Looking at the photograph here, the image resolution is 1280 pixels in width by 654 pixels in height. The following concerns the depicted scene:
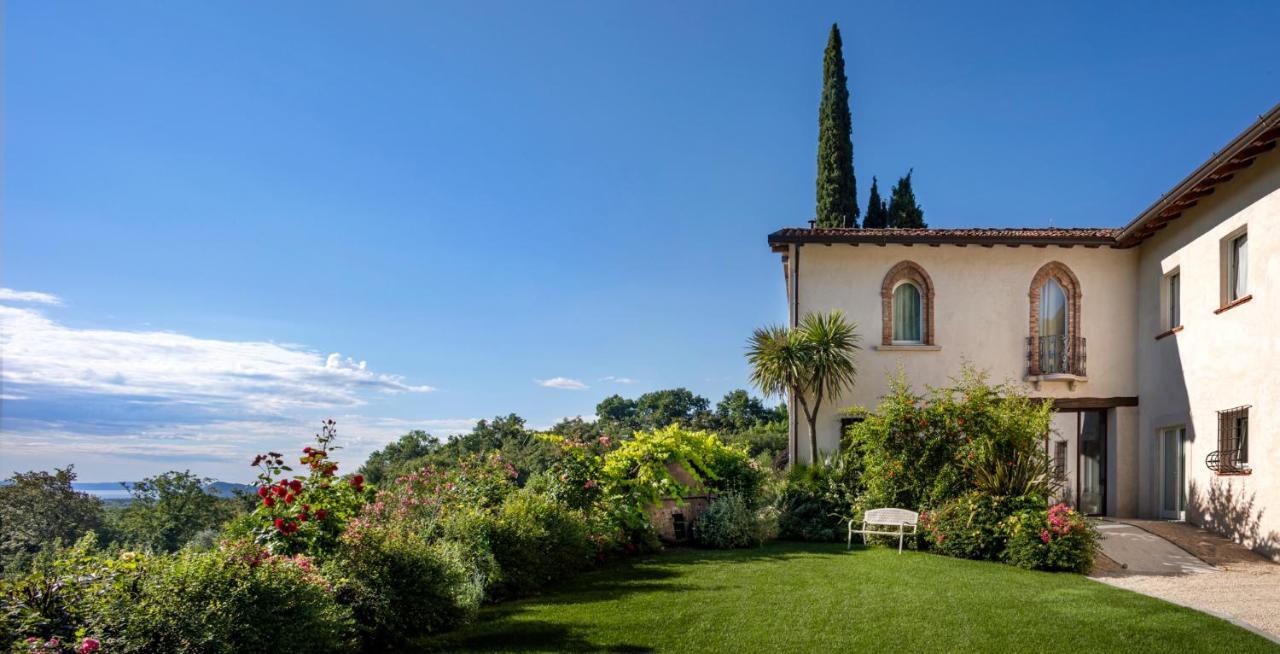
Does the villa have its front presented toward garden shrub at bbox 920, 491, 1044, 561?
yes

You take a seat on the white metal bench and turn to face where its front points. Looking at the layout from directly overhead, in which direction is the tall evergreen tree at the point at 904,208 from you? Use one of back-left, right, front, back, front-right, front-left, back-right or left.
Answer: back-right

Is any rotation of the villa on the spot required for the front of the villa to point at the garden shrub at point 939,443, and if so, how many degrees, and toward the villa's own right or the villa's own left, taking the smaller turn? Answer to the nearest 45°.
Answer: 0° — it already faces it

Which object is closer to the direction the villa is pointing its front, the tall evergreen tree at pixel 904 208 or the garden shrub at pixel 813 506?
the garden shrub

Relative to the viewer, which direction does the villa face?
toward the camera

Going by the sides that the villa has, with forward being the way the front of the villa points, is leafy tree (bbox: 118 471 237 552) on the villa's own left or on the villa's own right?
on the villa's own right

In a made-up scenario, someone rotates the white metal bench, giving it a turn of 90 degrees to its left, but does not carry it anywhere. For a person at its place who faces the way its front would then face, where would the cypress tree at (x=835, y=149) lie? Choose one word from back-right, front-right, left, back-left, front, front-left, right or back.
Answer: back-left

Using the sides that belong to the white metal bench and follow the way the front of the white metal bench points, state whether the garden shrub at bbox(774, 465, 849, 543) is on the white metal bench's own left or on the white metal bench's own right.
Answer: on the white metal bench's own right

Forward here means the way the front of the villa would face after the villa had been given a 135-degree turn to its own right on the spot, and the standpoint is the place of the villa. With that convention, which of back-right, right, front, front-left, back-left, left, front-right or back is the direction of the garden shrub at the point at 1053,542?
back-left

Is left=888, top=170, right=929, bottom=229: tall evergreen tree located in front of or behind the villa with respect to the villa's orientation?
behind

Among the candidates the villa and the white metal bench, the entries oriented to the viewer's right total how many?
0

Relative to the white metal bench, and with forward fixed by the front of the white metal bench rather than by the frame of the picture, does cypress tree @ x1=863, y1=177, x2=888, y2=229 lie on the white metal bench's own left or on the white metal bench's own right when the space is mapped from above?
on the white metal bench's own right
